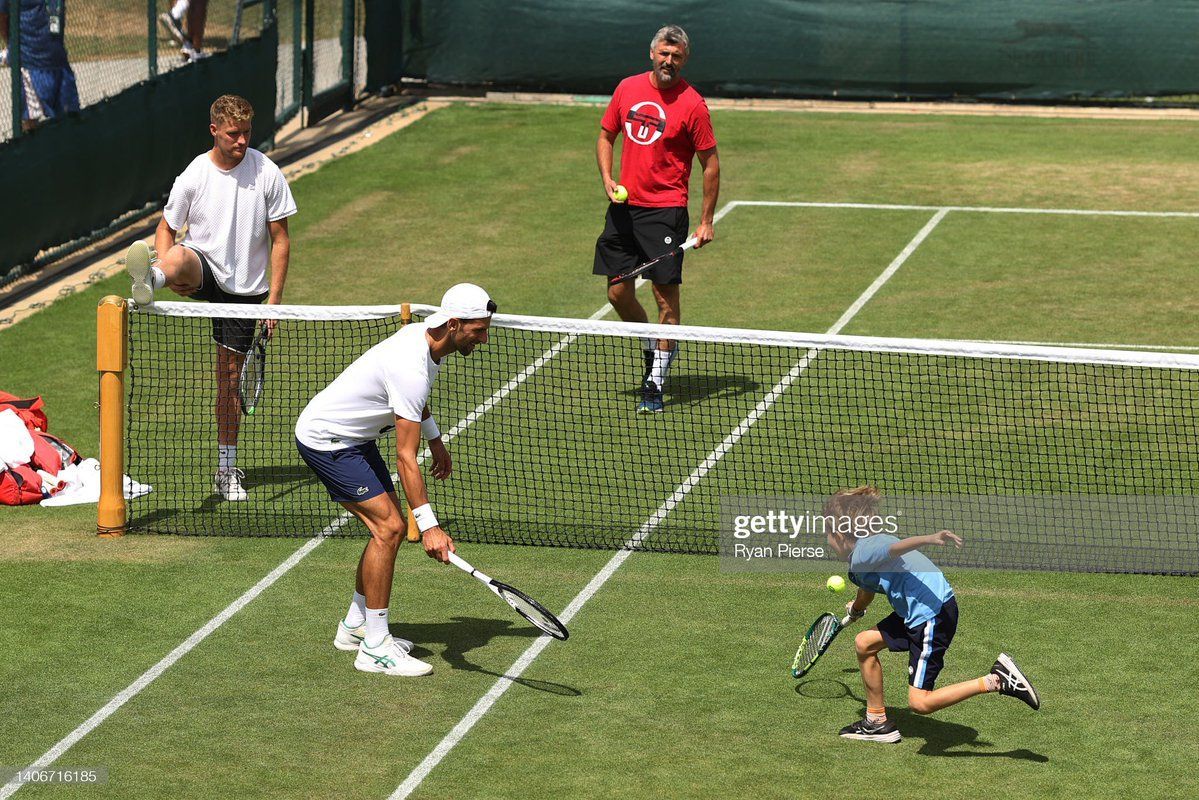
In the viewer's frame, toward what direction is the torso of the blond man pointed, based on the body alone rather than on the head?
toward the camera

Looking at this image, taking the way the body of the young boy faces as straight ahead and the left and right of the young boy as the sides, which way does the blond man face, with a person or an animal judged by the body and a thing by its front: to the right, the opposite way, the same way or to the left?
to the left

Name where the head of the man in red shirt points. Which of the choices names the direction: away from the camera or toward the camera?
toward the camera

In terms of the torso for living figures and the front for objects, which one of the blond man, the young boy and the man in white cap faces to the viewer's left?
the young boy

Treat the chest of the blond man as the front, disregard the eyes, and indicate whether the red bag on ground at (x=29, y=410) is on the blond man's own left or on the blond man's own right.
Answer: on the blond man's own right

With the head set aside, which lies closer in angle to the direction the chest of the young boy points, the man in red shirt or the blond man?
the blond man

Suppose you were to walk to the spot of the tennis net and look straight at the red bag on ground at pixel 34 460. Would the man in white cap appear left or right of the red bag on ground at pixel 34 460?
left

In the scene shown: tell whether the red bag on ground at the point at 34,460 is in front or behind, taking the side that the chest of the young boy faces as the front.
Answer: in front

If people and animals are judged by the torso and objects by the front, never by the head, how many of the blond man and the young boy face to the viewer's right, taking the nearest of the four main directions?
0

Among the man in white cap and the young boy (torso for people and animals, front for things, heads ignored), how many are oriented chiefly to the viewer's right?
1

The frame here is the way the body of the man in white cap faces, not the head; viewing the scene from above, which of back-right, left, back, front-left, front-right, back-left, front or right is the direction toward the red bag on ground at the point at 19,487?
back-left

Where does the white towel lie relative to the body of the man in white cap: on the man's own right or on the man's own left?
on the man's own left

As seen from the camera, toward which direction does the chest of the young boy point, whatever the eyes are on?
to the viewer's left

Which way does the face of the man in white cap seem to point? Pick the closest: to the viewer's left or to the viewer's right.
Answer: to the viewer's right

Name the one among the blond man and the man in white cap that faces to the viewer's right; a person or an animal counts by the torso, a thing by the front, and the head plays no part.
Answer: the man in white cap

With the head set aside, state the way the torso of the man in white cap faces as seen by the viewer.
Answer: to the viewer's right
